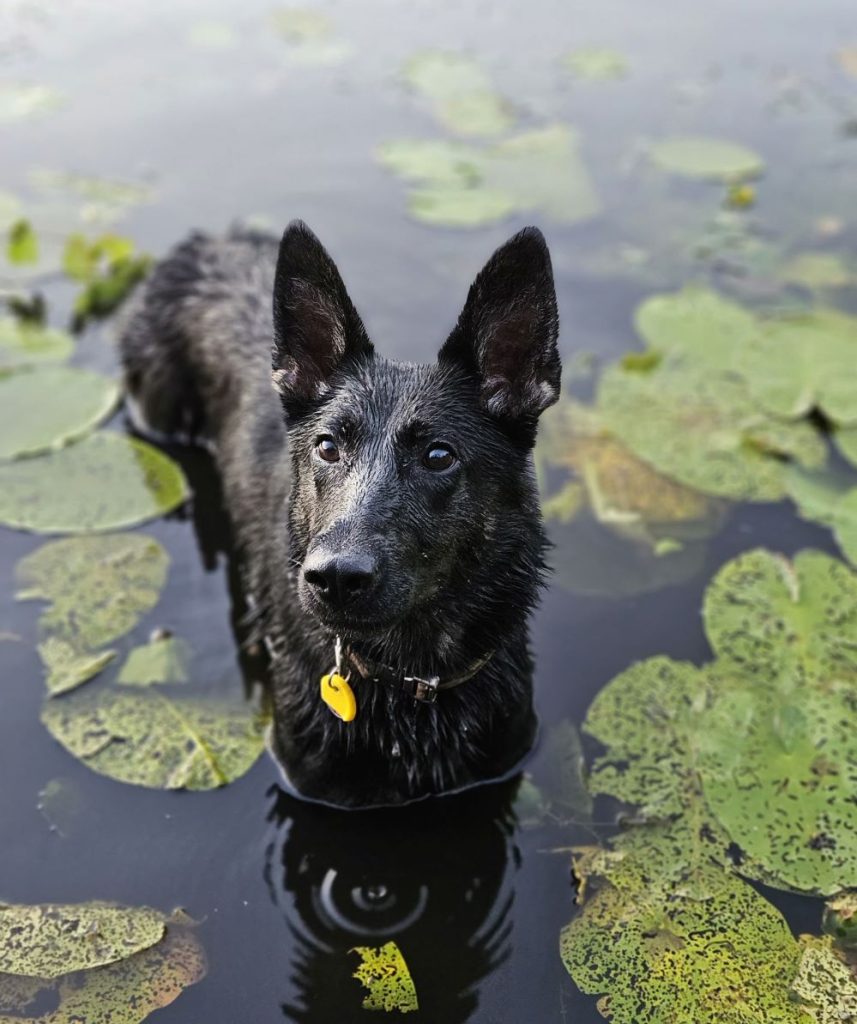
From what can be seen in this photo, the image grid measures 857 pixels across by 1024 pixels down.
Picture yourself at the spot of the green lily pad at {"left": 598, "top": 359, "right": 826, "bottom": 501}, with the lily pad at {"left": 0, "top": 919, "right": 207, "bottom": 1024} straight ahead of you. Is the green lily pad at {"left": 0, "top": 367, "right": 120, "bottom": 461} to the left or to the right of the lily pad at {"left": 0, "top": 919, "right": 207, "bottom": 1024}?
right

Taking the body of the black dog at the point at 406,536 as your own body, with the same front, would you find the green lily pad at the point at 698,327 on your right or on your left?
on your left

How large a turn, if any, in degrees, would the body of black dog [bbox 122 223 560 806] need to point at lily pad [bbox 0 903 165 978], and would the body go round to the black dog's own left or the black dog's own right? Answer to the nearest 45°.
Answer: approximately 90° to the black dog's own right

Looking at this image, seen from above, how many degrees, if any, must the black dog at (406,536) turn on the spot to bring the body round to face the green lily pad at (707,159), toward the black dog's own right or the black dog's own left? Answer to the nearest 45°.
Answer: approximately 90° to the black dog's own left

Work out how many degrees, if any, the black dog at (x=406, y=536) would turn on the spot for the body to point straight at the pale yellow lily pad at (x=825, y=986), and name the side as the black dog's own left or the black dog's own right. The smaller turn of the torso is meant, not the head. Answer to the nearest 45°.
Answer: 0° — it already faces it

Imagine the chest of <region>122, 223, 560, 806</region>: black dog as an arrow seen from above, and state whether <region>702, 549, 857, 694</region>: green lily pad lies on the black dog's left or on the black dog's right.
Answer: on the black dog's left

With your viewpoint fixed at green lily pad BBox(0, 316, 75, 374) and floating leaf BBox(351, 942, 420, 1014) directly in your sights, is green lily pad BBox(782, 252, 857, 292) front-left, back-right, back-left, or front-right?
front-left

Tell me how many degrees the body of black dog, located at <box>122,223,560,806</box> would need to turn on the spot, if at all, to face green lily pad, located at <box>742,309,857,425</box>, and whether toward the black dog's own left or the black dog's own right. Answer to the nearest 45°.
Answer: approximately 90° to the black dog's own left

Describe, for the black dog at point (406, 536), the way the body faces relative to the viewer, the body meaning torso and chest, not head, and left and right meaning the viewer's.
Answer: facing the viewer and to the right of the viewer

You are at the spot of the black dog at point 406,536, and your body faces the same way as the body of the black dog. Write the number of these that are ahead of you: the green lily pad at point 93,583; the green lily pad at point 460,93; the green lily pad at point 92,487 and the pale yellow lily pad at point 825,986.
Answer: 1

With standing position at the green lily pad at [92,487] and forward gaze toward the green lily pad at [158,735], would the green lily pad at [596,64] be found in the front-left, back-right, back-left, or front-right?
back-left
